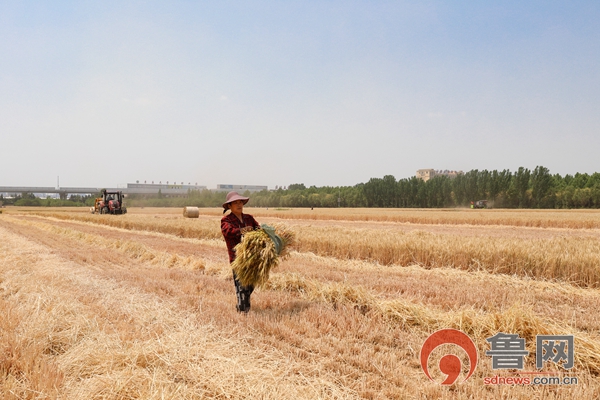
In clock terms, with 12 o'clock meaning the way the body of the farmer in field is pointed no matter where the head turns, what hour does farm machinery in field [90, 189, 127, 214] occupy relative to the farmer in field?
The farm machinery in field is roughly at 7 o'clock from the farmer in field.

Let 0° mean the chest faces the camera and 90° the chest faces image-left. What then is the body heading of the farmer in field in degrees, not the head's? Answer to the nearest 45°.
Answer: approximately 315°
